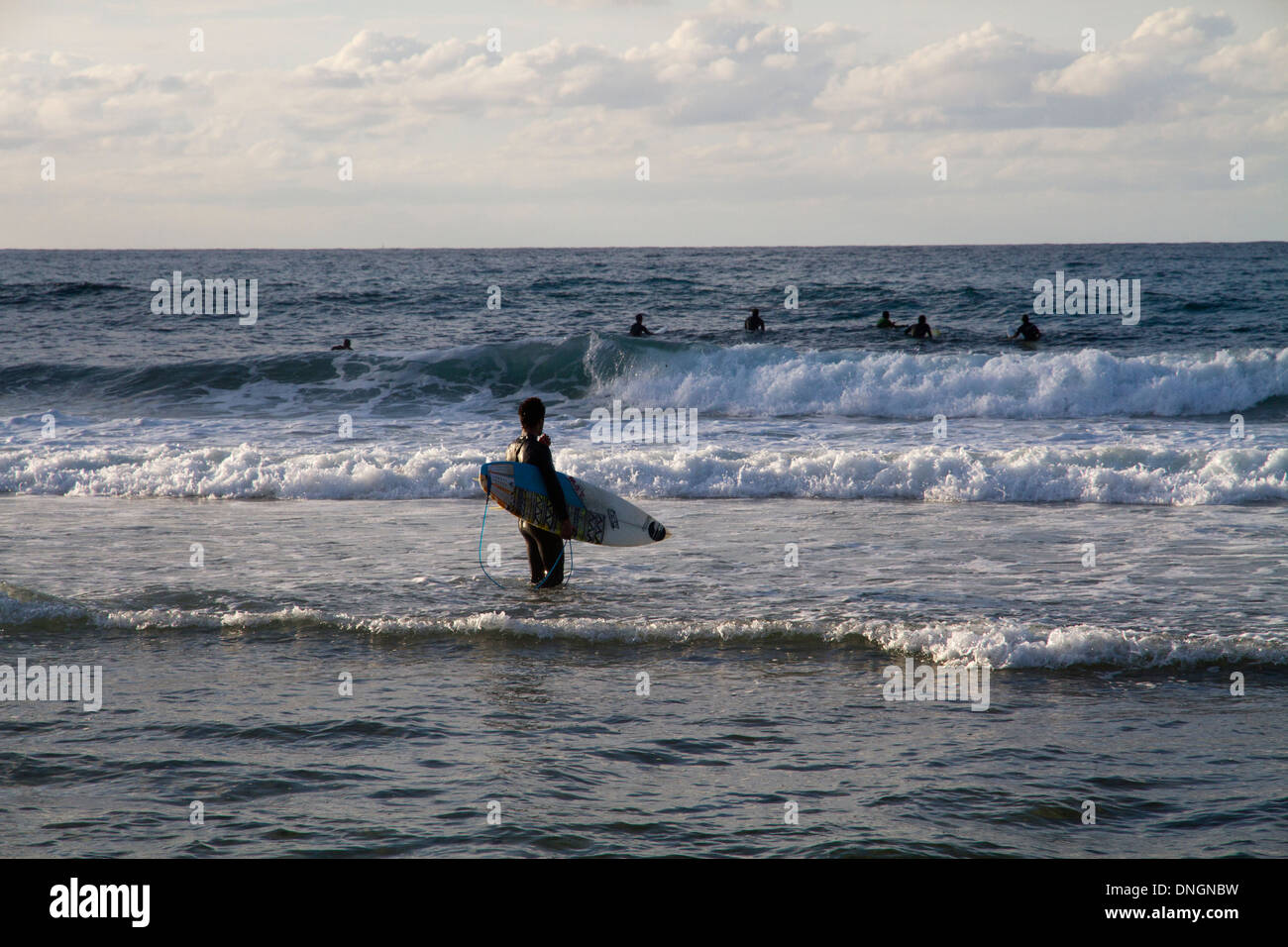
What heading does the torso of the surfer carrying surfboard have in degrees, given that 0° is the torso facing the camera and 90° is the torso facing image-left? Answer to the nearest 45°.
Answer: approximately 225°

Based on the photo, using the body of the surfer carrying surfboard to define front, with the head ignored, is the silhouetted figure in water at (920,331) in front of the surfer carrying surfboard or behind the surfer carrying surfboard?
in front

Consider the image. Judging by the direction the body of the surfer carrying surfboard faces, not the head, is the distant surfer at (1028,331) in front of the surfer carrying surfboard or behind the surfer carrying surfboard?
in front
